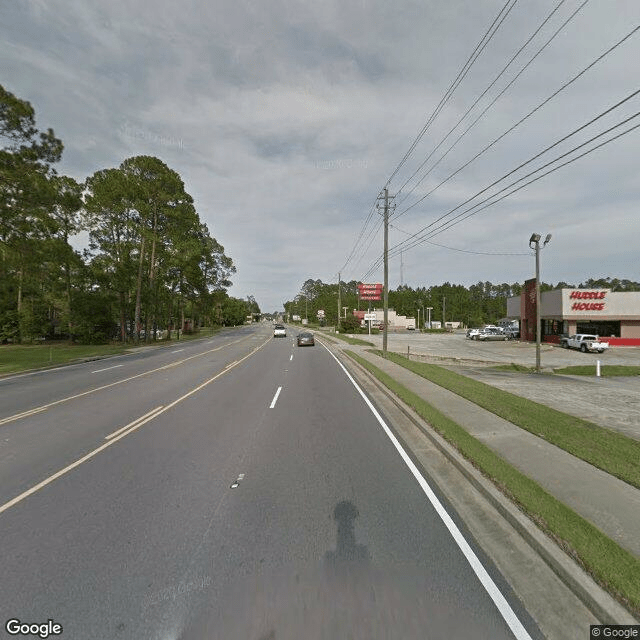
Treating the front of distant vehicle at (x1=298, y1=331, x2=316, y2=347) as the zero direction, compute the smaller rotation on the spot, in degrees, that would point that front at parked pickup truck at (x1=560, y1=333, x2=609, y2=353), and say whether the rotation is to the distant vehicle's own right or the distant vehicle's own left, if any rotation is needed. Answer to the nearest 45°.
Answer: approximately 90° to the distant vehicle's own right

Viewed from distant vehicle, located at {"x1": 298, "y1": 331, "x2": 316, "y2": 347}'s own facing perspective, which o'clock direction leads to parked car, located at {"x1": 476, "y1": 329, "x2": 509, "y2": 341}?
The parked car is roughly at 2 o'clock from the distant vehicle.

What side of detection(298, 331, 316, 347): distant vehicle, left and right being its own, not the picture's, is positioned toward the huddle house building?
right

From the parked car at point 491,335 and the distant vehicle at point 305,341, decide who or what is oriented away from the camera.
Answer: the distant vehicle

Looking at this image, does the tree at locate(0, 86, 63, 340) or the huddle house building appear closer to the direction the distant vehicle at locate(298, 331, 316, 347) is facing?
the huddle house building

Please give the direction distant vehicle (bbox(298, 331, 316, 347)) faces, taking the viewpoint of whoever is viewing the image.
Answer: facing away from the viewer
